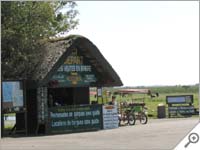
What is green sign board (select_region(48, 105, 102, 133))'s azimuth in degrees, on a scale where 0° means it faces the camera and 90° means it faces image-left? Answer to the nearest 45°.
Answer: approximately 0°

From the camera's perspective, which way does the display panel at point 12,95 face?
toward the camera

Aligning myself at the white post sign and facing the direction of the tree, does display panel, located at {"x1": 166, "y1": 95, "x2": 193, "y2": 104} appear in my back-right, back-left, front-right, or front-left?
back-right

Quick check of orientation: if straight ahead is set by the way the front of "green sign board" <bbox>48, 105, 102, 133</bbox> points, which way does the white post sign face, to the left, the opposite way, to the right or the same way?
the same way

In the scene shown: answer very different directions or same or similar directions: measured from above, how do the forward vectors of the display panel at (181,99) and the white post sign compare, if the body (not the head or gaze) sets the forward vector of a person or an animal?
same or similar directions

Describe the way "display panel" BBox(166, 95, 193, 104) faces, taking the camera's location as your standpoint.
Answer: facing the viewer

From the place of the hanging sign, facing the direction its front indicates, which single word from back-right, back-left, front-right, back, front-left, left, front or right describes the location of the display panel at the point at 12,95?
front-right

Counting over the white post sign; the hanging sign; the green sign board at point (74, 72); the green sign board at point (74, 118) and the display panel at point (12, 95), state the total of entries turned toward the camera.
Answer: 5

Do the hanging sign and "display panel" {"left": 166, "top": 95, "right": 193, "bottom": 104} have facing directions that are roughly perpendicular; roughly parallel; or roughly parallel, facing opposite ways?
roughly parallel

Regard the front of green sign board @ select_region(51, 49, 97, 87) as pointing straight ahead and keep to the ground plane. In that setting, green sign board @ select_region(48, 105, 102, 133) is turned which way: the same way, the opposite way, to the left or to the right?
the same way

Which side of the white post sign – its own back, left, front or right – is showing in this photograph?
front

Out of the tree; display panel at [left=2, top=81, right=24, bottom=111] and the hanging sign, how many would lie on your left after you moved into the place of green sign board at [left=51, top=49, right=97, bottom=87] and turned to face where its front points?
0

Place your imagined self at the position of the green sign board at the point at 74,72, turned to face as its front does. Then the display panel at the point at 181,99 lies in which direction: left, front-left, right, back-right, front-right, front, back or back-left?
back-left
